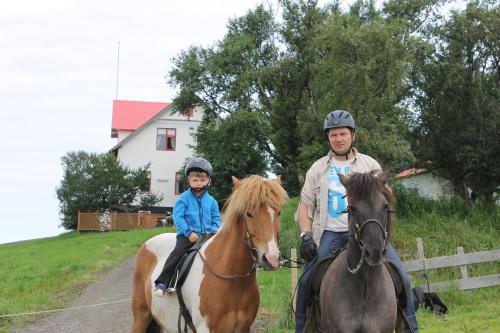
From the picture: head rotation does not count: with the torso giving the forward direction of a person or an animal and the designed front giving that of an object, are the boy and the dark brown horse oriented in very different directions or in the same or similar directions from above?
same or similar directions

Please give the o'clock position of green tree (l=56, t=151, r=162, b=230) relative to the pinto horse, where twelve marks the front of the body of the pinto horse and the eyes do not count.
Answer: The green tree is roughly at 7 o'clock from the pinto horse.

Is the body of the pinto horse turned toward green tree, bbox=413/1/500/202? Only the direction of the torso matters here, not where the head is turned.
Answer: no

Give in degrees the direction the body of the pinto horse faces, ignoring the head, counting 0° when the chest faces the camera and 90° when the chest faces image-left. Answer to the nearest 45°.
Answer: approximately 315°

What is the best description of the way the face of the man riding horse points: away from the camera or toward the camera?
toward the camera

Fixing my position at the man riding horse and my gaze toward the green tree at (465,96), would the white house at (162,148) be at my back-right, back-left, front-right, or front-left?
front-left

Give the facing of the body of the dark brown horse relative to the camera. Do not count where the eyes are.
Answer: toward the camera

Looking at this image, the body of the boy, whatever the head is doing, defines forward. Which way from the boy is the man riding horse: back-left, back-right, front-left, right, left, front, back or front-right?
front-left

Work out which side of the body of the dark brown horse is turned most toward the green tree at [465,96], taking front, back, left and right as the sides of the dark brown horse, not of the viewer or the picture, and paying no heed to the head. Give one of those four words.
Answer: back

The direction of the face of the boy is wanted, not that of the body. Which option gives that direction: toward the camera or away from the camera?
toward the camera

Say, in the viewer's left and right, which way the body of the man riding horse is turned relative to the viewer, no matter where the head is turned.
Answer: facing the viewer

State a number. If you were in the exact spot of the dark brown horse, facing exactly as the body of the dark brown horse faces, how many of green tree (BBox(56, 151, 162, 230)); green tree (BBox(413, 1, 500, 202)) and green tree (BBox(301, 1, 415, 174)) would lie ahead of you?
0

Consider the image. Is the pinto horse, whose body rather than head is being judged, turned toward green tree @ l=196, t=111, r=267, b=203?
no

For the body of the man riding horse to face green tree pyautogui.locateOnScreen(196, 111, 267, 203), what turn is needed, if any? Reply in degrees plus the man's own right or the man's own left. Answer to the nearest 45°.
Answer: approximately 180°

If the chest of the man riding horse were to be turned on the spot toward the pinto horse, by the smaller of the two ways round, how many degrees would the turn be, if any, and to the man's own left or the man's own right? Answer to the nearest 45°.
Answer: approximately 90° to the man's own right

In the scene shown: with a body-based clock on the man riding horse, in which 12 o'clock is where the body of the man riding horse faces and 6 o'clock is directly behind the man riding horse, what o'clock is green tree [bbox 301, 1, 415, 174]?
The green tree is roughly at 6 o'clock from the man riding horse.

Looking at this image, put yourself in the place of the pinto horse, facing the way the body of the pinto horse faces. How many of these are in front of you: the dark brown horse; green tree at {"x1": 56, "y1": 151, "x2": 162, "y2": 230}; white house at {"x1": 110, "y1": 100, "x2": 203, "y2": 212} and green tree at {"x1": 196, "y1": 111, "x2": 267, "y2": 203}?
1

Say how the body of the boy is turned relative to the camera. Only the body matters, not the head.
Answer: toward the camera
